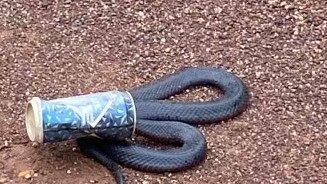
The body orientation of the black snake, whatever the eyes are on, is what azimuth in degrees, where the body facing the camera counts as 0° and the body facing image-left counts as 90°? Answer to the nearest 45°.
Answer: approximately 90°
